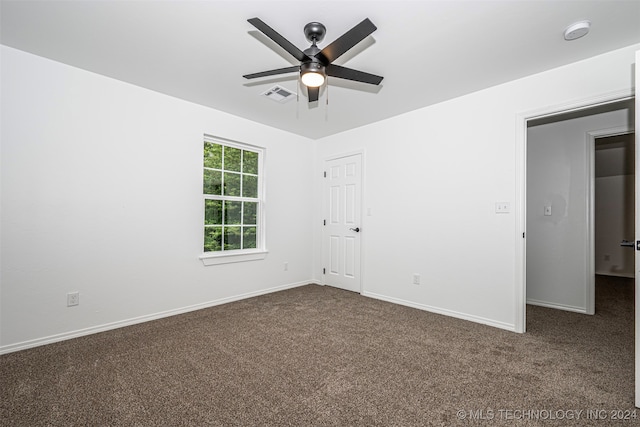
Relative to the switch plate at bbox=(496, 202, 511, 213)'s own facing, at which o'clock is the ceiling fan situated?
The ceiling fan is roughly at 1 o'clock from the switch plate.

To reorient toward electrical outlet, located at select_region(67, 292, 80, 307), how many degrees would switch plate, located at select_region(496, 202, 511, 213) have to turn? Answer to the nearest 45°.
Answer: approximately 45° to its right

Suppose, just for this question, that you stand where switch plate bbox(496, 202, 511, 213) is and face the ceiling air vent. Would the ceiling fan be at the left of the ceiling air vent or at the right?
left

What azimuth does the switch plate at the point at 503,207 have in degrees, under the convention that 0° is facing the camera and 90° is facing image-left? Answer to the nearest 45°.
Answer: approximately 0°

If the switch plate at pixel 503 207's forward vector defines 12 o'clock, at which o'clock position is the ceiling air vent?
The ceiling air vent is roughly at 2 o'clock from the switch plate.

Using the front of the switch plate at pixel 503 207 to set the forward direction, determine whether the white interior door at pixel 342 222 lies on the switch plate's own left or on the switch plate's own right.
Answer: on the switch plate's own right

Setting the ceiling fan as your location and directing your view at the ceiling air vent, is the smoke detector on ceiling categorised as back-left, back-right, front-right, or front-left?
back-right
